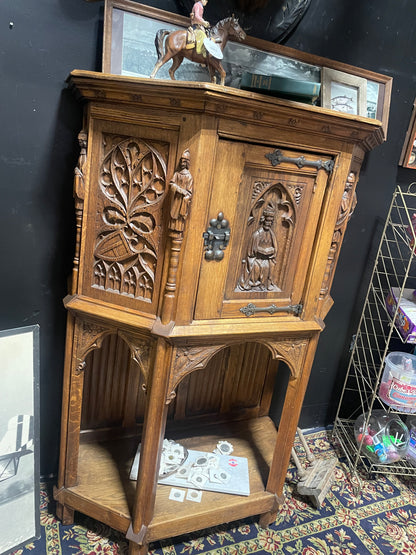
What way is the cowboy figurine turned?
to the viewer's right

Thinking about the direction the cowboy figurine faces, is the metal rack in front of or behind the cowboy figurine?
in front

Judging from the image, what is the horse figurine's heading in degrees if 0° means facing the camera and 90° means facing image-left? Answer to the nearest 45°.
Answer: approximately 270°

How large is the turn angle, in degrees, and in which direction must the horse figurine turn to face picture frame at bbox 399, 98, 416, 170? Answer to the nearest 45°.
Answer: approximately 45° to its left

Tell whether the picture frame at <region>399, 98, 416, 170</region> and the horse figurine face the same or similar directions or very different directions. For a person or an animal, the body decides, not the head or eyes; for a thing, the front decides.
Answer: very different directions

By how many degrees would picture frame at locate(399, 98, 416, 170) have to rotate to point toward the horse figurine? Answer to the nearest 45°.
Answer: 0° — it already faces it

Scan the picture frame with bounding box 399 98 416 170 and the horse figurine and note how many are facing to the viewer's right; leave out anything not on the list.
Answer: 1

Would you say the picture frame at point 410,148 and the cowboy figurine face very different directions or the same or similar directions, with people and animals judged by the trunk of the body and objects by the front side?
very different directions
